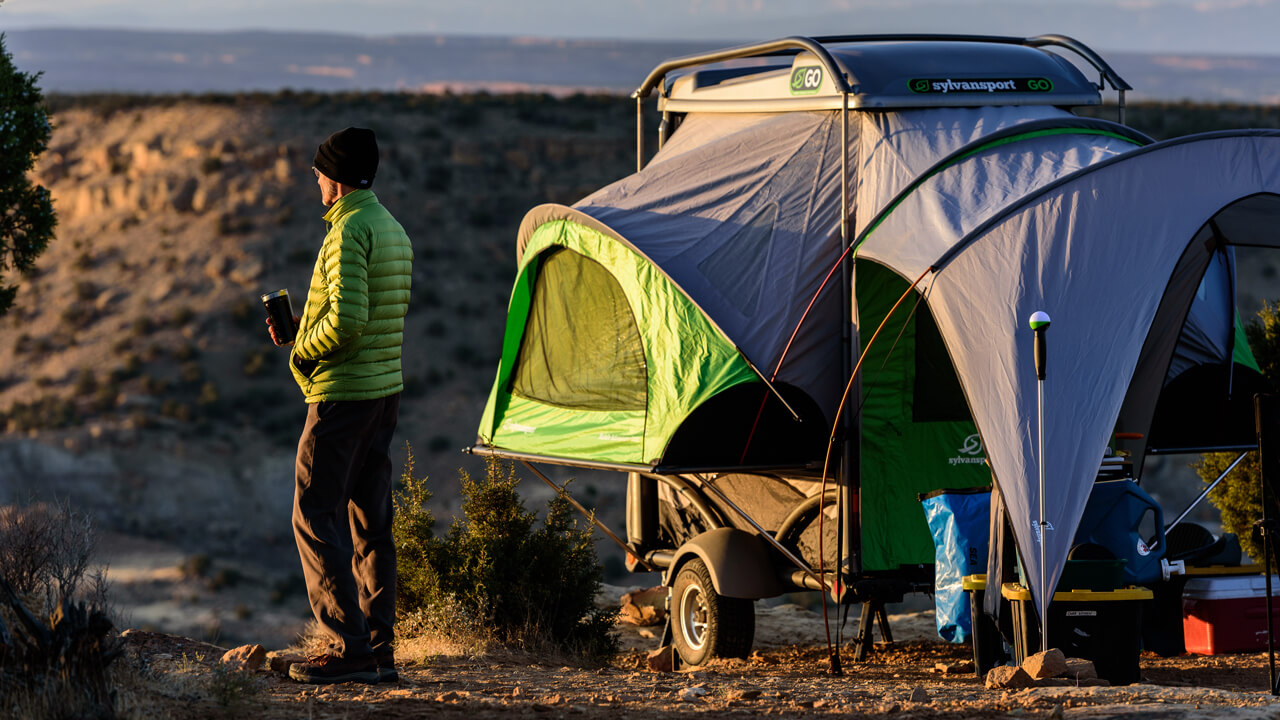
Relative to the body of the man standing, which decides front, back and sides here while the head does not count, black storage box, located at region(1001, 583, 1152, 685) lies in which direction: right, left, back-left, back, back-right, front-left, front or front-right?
back-right

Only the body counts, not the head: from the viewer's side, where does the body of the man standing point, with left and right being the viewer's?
facing away from the viewer and to the left of the viewer

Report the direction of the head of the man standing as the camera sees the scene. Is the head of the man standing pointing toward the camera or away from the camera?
away from the camera

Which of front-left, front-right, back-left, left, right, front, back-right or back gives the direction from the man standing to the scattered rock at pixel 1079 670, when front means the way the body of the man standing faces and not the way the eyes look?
back-right

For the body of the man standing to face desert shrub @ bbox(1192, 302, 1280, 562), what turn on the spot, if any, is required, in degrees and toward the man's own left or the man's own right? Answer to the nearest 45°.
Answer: approximately 90° to the man's own right

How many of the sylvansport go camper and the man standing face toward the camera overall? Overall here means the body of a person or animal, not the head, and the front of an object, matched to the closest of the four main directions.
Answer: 0

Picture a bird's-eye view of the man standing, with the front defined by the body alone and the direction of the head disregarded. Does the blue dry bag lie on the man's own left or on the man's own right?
on the man's own right

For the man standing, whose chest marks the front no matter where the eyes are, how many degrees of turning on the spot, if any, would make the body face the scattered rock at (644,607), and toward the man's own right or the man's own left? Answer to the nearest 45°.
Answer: approximately 90° to the man's own right

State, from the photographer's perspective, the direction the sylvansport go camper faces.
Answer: facing away from the viewer and to the left of the viewer

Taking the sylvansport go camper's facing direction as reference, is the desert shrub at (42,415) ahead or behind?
ahead

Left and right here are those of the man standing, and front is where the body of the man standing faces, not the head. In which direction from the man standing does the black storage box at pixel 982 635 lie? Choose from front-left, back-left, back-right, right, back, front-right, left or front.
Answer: back-right
